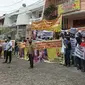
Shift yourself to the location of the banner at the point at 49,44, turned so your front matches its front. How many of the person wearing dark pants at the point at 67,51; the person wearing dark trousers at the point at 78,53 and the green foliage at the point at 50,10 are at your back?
1

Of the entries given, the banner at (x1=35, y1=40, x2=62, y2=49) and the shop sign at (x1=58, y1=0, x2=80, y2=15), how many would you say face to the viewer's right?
0

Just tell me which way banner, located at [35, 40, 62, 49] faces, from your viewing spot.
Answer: facing the viewer

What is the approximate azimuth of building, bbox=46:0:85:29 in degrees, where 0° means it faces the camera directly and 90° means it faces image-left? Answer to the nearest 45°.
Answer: approximately 45°

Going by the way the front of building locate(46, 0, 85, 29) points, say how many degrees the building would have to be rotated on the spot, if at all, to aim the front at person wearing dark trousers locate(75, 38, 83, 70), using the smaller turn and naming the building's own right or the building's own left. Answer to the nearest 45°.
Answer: approximately 45° to the building's own left

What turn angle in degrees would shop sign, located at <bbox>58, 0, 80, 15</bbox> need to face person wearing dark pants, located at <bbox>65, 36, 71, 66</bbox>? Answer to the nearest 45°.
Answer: approximately 45° to its left

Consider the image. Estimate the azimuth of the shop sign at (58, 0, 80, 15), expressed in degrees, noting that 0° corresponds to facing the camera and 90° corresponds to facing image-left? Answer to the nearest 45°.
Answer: approximately 45°
